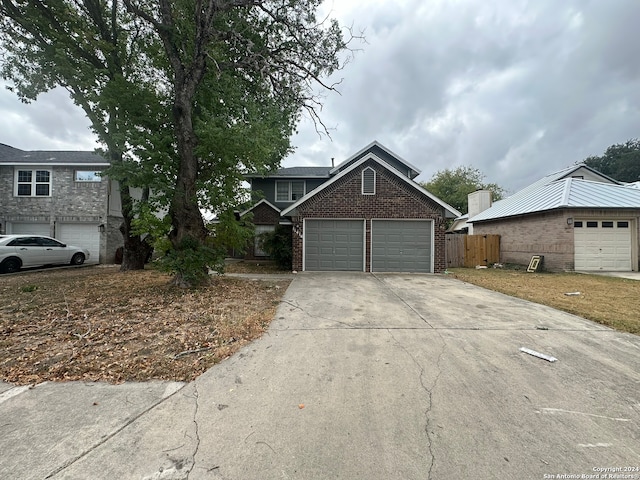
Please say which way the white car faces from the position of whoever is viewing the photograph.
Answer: facing away from the viewer and to the right of the viewer

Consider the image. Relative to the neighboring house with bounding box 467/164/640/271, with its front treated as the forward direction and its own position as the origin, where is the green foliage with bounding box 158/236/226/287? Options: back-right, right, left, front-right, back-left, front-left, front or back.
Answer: front-right

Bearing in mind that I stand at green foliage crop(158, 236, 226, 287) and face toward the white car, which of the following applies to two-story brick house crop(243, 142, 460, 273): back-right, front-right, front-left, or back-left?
back-right

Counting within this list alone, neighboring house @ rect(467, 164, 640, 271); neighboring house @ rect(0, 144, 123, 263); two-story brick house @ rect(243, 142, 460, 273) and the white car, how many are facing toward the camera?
3

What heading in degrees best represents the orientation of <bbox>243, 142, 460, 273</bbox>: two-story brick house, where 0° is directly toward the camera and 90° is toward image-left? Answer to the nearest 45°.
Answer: approximately 0°

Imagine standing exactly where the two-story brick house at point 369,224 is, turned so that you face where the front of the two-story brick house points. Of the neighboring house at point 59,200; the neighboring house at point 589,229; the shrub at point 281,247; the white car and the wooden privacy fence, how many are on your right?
3
